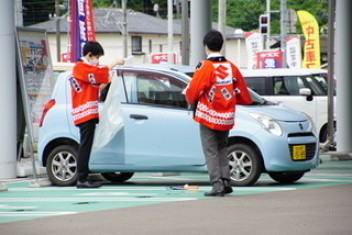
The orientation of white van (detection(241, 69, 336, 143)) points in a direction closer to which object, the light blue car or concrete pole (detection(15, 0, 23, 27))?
the light blue car

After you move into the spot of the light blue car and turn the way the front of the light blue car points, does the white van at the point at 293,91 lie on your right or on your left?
on your left

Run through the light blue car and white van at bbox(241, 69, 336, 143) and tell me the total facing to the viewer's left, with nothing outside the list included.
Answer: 0

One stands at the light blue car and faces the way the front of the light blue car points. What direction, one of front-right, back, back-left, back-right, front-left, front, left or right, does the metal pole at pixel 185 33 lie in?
back-left
